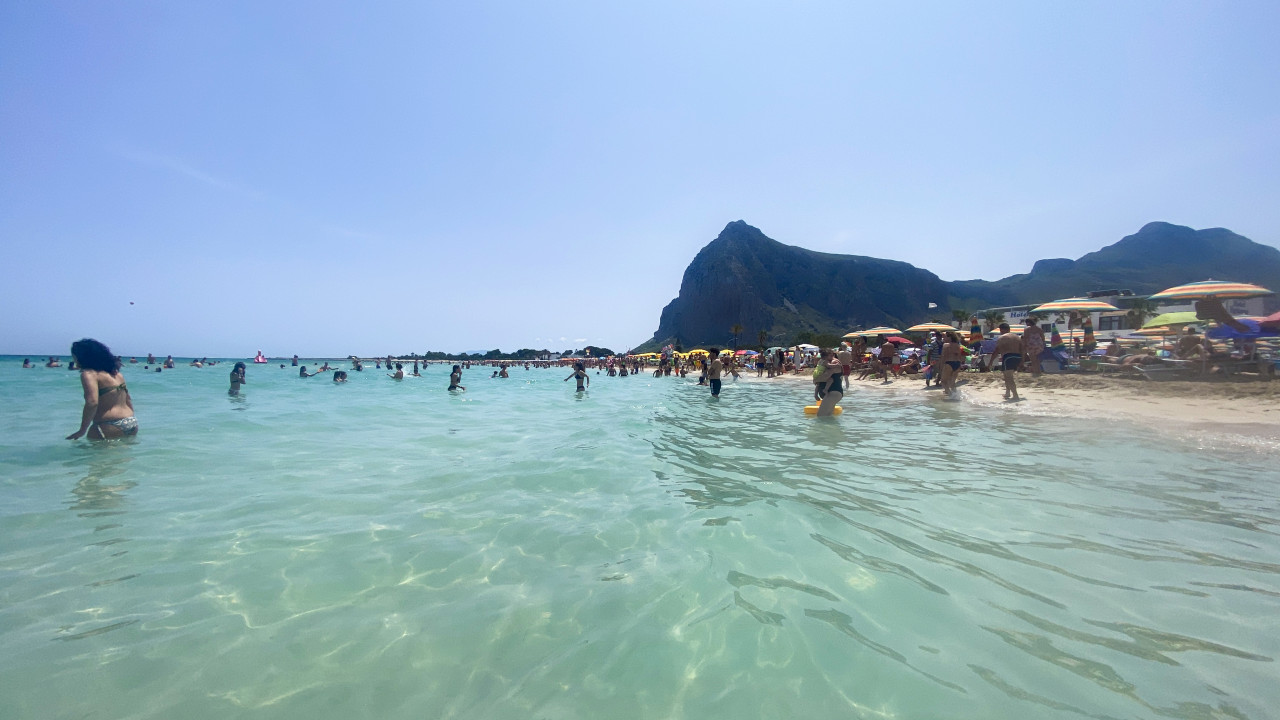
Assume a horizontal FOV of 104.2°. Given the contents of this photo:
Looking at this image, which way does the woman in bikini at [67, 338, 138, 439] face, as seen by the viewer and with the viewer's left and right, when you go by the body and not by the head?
facing away from the viewer and to the left of the viewer
